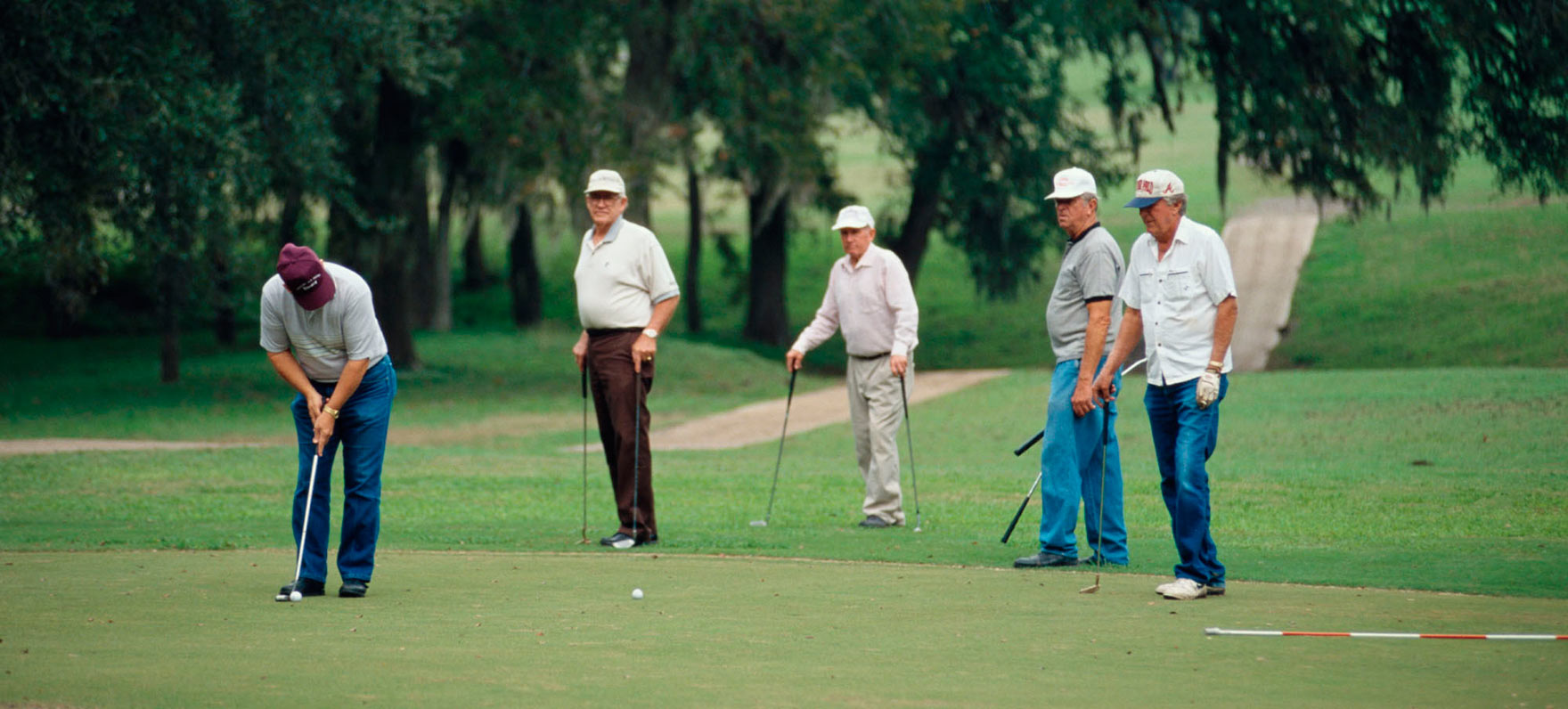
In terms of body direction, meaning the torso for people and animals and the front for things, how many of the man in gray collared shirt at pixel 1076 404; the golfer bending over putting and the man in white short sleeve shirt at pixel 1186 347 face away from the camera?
0

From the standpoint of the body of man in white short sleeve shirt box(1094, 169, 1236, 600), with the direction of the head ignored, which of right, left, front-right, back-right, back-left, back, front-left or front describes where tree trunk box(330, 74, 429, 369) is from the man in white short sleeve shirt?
right

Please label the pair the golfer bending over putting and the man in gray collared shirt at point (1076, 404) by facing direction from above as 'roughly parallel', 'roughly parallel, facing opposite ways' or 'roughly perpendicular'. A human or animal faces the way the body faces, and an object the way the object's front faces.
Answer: roughly perpendicular

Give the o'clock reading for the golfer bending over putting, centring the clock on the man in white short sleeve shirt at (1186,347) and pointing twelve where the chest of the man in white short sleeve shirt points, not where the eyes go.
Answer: The golfer bending over putting is roughly at 1 o'clock from the man in white short sleeve shirt.

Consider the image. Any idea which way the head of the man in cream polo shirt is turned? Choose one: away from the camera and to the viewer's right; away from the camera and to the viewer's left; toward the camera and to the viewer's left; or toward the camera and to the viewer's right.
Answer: toward the camera and to the viewer's left

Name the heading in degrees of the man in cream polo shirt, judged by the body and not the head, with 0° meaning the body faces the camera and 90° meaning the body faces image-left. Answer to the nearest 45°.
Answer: approximately 45°

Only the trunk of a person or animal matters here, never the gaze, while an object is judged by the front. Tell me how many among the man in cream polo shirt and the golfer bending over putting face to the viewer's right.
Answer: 0

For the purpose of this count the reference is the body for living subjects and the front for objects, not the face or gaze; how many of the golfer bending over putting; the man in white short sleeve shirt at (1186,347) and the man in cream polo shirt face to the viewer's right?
0

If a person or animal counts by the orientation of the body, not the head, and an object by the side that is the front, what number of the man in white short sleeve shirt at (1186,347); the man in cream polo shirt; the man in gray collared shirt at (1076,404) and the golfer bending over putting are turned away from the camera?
0

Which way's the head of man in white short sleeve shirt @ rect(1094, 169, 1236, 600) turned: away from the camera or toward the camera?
toward the camera

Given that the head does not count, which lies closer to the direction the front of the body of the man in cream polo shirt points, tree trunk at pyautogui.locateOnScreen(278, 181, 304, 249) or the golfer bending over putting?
the golfer bending over putting

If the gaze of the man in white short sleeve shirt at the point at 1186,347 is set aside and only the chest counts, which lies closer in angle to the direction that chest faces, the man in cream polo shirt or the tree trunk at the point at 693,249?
the man in cream polo shirt

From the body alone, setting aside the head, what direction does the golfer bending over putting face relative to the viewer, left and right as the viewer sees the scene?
facing the viewer and to the left of the viewer

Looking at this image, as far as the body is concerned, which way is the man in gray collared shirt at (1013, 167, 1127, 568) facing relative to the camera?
to the viewer's left

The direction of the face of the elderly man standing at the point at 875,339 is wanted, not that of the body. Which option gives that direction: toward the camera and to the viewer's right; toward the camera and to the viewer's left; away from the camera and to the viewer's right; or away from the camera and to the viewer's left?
toward the camera and to the viewer's left
